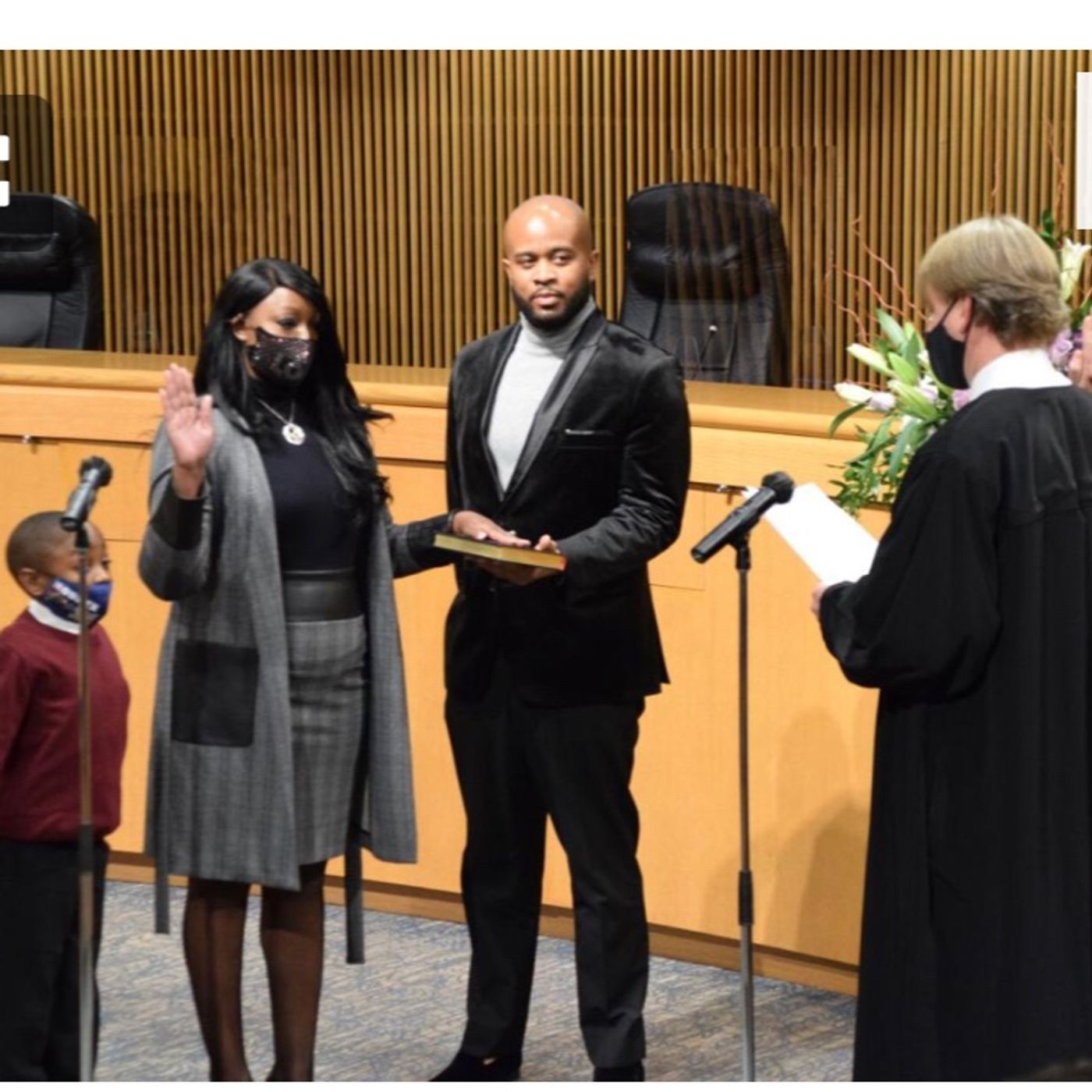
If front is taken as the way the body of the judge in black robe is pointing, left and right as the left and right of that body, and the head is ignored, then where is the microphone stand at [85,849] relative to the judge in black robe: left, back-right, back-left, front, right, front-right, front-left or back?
front-left

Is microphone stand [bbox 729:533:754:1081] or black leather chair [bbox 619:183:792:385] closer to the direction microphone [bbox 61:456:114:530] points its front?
the microphone stand

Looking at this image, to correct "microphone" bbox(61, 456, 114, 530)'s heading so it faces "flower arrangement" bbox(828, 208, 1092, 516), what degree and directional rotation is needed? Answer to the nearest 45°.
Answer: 0° — it already faces it

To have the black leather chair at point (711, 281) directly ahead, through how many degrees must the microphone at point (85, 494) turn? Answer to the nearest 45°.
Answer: approximately 45° to its left

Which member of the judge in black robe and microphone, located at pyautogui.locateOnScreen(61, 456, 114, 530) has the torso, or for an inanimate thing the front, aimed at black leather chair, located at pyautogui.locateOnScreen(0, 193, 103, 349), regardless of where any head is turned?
the judge in black robe

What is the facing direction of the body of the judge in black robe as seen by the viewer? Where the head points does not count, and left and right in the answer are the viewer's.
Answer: facing away from the viewer and to the left of the viewer

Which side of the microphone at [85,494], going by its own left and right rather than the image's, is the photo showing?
right

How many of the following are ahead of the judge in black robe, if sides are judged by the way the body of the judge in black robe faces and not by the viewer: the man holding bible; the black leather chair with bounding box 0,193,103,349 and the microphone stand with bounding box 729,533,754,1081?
3

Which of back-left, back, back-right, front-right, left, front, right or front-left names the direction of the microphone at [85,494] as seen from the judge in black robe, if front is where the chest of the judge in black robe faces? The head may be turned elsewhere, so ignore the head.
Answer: front-left

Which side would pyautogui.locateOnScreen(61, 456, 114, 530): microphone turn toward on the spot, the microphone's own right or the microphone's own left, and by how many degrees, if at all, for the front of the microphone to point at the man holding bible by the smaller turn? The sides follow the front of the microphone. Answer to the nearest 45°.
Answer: approximately 45° to the microphone's own left
